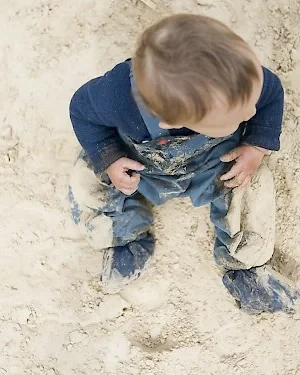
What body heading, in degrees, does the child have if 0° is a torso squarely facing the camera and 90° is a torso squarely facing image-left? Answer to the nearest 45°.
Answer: approximately 0°
